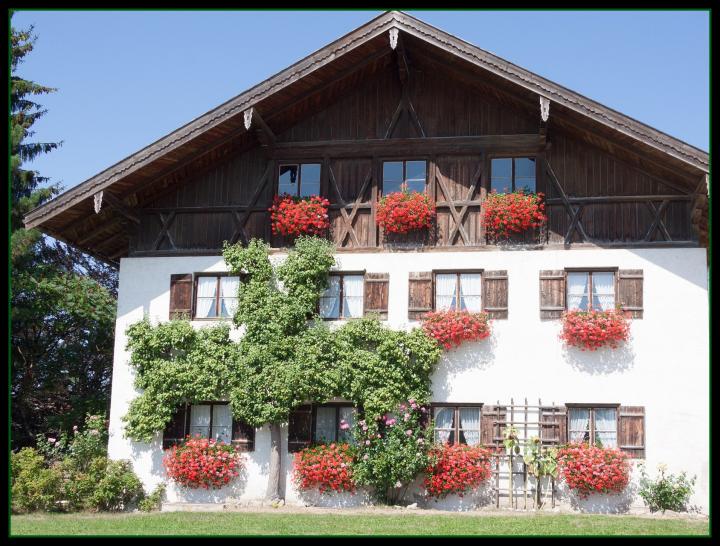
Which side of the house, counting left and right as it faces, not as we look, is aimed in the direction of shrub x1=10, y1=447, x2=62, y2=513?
right

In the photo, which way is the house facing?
toward the camera
